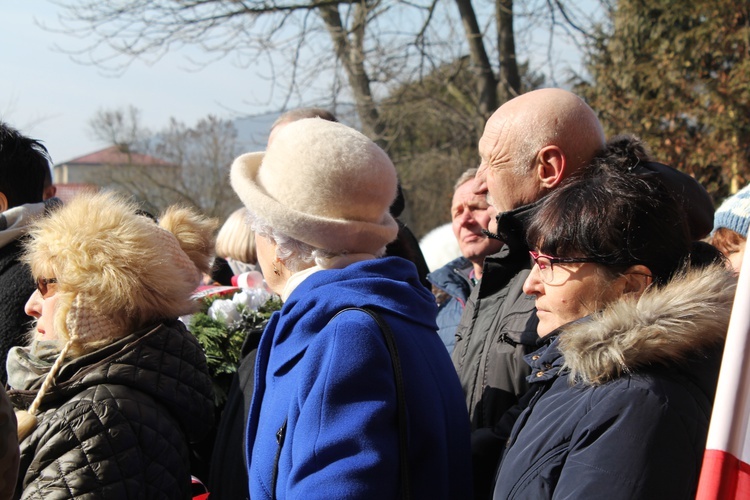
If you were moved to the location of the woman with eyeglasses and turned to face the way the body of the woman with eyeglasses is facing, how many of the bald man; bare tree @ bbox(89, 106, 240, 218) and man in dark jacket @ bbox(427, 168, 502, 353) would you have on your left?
0

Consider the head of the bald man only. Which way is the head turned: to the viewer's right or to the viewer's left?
to the viewer's left

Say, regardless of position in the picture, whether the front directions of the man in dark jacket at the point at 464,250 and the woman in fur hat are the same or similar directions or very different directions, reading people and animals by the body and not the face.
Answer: same or similar directions

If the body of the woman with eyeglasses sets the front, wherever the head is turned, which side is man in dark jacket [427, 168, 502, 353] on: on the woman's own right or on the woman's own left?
on the woman's own right

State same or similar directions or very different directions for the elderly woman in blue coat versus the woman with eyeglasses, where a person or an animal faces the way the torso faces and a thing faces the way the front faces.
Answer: same or similar directions

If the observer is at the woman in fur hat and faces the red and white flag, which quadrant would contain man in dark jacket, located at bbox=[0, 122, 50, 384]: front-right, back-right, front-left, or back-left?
back-left

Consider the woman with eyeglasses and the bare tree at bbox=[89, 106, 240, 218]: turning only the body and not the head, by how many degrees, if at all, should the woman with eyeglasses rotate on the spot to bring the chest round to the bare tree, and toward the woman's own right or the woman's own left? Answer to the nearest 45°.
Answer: approximately 45° to the woman's own right

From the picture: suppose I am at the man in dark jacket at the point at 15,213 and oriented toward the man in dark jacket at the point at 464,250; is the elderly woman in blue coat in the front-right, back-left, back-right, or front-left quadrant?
front-right

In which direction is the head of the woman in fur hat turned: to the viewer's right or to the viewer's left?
to the viewer's left

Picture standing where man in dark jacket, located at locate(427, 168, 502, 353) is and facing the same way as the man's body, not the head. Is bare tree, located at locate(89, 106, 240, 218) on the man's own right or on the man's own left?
on the man's own right

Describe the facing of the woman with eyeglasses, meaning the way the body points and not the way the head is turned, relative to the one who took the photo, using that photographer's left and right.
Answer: facing to the left of the viewer

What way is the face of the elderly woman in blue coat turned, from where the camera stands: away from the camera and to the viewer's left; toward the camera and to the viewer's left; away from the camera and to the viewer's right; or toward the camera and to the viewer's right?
away from the camera and to the viewer's left

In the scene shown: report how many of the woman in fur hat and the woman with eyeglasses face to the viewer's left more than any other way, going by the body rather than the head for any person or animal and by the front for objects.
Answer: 2

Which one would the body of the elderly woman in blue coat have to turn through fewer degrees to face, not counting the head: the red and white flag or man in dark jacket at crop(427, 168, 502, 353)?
the man in dark jacket

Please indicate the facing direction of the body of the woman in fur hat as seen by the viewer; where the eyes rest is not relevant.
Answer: to the viewer's left

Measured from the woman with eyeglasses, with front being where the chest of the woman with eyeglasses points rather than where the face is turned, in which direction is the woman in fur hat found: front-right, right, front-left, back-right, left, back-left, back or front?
front
